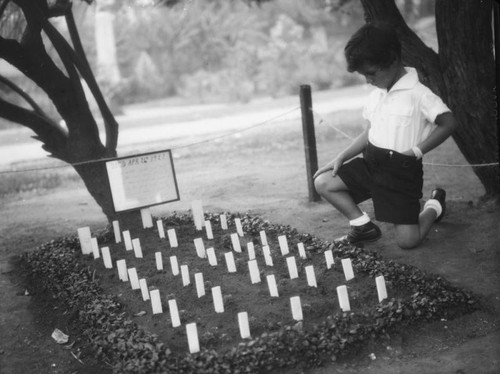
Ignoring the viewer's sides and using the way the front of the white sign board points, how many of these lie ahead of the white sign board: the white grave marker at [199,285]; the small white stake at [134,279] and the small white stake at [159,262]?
3

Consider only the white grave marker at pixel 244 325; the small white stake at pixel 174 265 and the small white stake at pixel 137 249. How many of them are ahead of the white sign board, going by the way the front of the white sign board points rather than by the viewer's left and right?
3

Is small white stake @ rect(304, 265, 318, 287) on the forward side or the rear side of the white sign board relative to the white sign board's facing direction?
on the forward side

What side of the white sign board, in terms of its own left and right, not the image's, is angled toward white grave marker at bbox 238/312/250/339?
front

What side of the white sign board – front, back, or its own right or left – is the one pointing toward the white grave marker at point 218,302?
front

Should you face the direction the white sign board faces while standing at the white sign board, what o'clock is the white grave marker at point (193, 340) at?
The white grave marker is roughly at 12 o'clock from the white sign board.

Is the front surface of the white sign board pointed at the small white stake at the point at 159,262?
yes

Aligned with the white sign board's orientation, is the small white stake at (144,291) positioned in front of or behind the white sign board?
in front

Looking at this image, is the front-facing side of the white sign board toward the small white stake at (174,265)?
yes

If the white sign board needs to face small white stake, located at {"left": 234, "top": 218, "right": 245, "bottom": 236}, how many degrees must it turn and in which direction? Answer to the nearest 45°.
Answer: approximately 45° to its left

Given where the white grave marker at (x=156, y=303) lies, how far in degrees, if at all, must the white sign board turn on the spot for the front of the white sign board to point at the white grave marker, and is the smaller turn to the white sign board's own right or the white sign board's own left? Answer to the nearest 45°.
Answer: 0° — it already faces it

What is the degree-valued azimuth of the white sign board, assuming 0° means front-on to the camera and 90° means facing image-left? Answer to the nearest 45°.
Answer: approximately 0°

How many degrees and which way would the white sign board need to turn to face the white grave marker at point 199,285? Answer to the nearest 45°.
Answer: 0° — it already faces it

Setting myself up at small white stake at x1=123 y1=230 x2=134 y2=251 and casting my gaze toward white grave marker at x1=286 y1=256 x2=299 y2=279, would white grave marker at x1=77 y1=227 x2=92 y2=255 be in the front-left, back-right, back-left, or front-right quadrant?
back-right

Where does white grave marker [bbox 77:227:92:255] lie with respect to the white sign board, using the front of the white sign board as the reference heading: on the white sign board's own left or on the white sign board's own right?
on the white sign board's own right
